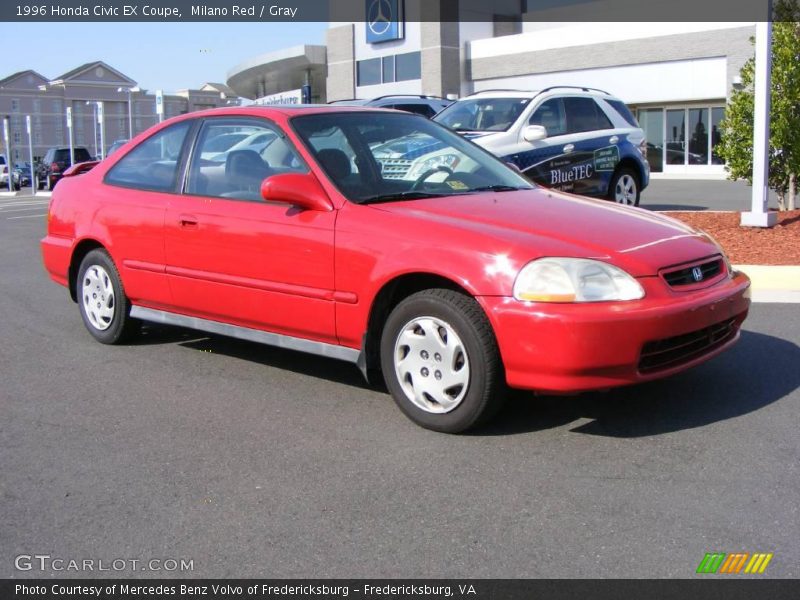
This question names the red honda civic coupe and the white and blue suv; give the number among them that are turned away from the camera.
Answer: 0

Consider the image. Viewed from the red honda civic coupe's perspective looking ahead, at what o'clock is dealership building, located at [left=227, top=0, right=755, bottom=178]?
The dealership building is roughly at 8 o'clock from the red honda civic coupe.

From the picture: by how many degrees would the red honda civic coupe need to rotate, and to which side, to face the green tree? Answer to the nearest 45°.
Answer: approximately 90° to its left

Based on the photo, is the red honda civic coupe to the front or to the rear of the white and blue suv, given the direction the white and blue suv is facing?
to the front

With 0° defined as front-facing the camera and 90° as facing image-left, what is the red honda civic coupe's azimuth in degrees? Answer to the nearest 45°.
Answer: approximately 315°

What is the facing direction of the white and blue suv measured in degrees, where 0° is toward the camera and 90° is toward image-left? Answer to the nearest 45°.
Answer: approximately 45°

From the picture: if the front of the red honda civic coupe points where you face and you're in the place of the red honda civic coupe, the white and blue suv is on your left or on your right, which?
on your left

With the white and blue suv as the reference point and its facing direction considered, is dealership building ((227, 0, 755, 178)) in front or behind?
behind
